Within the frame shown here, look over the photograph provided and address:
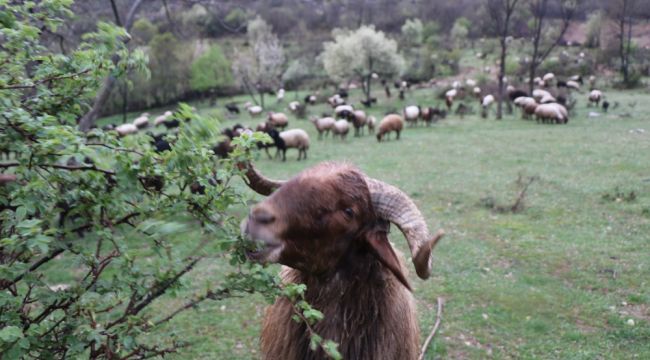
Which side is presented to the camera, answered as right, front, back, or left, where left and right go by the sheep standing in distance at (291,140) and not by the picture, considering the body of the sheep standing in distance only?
left

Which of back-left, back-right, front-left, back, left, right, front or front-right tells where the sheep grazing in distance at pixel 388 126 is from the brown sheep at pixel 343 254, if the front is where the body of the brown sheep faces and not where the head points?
back-right

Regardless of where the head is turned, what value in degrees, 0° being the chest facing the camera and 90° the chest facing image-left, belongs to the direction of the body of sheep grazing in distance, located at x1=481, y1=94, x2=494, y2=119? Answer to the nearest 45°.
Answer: approximately 45°

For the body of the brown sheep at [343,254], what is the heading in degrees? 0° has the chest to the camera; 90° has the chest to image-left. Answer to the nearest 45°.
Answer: approximately 45°

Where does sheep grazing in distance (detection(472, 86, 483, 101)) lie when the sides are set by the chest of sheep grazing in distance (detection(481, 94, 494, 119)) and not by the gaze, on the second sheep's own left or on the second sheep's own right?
on the second sheep's own right

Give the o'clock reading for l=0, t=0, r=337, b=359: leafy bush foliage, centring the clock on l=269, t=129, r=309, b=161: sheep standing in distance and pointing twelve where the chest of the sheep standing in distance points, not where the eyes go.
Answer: The leafy bush foliage is roughly at 9 o'clock from the sheep standing in distance.

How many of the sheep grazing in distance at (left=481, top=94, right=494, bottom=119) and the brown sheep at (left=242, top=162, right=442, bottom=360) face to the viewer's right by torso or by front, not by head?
0

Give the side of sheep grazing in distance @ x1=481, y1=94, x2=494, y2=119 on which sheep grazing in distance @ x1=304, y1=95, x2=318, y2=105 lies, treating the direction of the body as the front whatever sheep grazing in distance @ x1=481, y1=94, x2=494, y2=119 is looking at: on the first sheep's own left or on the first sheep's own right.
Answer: on the first sheep's own right

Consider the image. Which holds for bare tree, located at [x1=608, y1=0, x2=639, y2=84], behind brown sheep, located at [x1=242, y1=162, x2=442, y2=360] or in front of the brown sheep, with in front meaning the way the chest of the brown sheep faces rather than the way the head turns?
behind

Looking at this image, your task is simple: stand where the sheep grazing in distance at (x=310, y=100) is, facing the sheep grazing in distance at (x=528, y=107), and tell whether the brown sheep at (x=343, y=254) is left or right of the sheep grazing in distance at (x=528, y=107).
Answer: right
